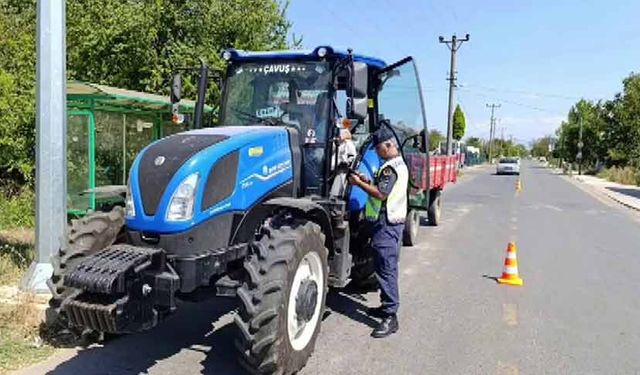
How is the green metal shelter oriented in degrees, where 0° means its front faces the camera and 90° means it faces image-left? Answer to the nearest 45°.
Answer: approximately 315°

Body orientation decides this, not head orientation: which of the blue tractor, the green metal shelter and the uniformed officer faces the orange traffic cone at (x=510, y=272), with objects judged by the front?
the green metal shelter

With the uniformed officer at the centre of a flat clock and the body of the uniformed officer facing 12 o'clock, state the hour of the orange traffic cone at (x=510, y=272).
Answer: The orange traffic cone is roughly at 4 o'clock from the uniformed officer.

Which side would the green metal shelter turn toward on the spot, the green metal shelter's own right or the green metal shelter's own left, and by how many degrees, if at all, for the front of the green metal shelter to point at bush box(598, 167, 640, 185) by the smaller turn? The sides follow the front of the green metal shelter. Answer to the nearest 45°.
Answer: approximately 90° to the green metal shelter's own left

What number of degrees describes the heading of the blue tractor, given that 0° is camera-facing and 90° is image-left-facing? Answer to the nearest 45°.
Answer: approximately 45°

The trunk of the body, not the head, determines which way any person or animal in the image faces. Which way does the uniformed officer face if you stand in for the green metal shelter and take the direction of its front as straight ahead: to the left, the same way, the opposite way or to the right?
the opposite way

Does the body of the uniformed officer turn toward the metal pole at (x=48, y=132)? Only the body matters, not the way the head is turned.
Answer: yes

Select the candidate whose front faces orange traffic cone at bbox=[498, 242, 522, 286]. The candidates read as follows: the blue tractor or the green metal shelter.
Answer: the green metal shelter

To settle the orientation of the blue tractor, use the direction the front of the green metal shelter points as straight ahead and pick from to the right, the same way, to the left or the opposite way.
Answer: to the right

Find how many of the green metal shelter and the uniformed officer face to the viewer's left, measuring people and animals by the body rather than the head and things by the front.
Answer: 1

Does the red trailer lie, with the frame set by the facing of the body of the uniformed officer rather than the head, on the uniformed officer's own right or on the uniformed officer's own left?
on the uniformed officer's own right

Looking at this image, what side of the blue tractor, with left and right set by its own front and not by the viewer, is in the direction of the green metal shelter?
right

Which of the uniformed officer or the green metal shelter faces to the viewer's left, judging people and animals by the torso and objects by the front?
the uniformed officer

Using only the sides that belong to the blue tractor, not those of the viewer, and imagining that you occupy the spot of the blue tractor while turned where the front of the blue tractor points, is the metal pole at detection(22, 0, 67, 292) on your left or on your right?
on your right

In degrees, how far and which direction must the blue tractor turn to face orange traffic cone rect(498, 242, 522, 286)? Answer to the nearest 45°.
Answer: approximately 180°

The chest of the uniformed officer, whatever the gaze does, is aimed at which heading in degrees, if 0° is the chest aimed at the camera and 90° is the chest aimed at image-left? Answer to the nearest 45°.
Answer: approximately 90°

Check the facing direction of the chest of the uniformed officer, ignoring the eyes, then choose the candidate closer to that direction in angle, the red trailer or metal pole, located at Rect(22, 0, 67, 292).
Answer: the metal pole
